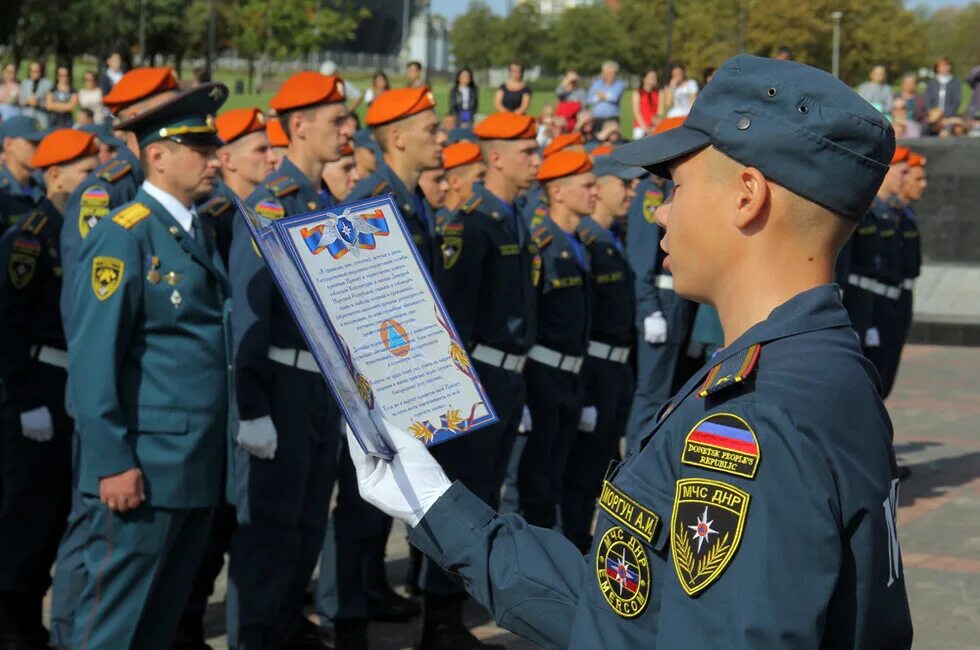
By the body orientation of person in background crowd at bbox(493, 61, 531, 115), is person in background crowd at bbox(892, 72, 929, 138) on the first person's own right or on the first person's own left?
on the first person's own left

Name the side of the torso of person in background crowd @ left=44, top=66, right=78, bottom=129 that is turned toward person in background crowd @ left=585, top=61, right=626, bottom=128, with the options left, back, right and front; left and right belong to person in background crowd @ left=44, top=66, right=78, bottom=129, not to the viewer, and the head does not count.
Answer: left

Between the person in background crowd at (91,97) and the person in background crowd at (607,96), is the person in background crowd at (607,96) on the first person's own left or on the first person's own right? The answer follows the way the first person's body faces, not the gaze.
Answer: on the first person's own left

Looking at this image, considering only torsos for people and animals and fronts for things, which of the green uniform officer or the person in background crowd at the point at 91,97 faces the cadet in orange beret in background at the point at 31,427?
the person in background crowd

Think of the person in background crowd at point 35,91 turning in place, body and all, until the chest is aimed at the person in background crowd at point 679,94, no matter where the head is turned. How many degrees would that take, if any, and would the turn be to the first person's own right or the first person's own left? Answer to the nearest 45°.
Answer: approximately 90° to the first person's own left

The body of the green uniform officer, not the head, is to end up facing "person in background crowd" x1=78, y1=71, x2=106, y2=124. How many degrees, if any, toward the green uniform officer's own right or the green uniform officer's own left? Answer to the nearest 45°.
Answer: approximately 135° to the green uniform officer's own left

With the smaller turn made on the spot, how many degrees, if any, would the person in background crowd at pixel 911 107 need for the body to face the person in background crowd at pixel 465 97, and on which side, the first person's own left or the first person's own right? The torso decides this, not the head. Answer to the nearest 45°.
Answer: approximately 45° to the first person's own right

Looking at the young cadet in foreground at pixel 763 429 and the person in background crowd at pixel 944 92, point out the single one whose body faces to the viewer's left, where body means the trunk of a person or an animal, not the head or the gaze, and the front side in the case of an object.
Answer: the young cadet in foreground

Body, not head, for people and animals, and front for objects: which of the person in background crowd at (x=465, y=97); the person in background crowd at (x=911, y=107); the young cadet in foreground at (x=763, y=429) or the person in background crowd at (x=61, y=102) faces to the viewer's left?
the young cadet in foreground

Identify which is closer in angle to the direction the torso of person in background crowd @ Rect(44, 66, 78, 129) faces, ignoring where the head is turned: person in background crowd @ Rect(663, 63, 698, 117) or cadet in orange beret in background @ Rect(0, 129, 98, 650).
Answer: the cadet in orange beret in background
